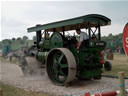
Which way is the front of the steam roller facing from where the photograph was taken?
facing away from the viewer and to the left of the viewer
